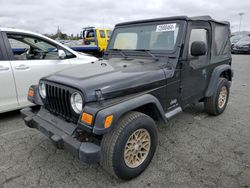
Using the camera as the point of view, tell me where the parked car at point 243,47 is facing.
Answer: facing the viewer and to the left of the viewer

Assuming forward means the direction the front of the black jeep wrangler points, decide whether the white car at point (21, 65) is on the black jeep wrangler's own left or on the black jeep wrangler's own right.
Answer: on the black jeep wrangler's own right

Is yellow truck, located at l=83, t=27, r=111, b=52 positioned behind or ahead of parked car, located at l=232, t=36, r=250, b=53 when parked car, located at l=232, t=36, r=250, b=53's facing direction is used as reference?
ahead

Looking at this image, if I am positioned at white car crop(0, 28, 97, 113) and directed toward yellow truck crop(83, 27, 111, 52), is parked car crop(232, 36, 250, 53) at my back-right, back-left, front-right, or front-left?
front-right

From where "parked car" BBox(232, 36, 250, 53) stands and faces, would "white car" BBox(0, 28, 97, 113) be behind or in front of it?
in front

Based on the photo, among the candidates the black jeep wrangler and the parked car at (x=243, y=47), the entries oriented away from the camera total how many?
0

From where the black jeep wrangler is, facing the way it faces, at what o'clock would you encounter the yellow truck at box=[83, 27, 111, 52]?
The yellow truck is roughly at 4 o'clock from the black jeep wrangler.

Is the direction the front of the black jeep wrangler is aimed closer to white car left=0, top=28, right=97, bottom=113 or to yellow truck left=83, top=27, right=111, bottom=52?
the white car

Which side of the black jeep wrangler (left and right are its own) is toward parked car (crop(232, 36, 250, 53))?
back

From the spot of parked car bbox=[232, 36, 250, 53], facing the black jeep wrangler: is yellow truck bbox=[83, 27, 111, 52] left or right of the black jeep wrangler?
right
